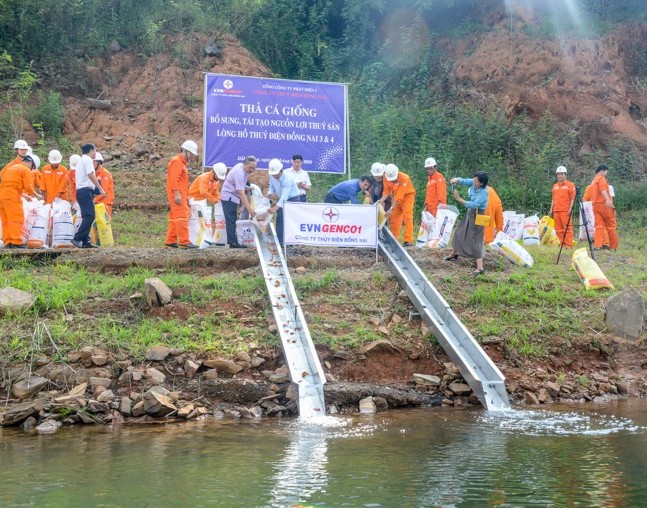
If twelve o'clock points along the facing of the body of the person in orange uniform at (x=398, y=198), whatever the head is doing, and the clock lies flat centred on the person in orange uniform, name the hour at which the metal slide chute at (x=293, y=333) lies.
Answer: The metal slide chute is roughly at 11 o'clock from the person in orange uniform.

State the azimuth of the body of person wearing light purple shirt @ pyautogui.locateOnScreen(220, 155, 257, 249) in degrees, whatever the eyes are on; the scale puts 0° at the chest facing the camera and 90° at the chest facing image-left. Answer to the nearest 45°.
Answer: approximately 270°

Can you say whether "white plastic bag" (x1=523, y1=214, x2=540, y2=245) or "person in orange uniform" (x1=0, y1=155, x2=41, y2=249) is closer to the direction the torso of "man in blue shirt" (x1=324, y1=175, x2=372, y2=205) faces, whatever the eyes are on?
the white plastic bag
